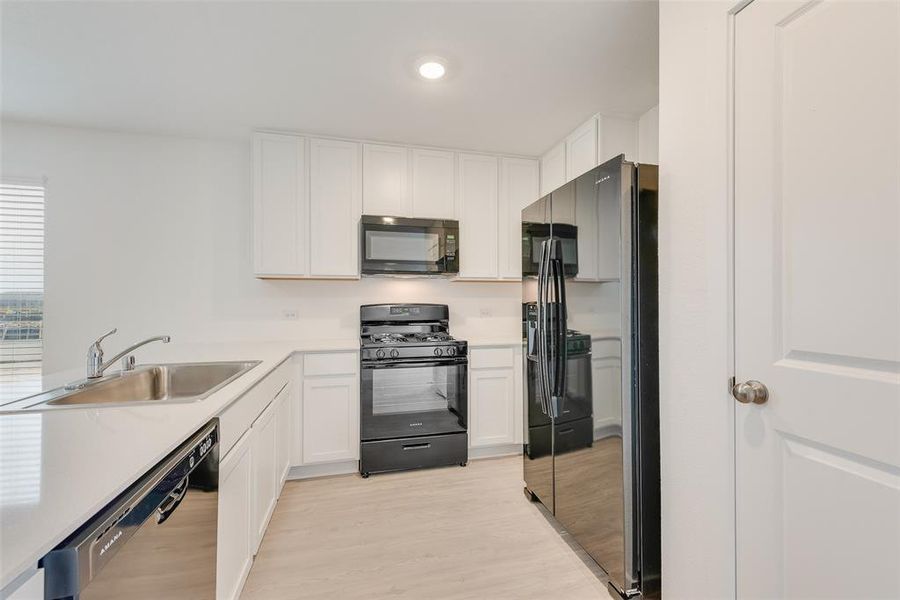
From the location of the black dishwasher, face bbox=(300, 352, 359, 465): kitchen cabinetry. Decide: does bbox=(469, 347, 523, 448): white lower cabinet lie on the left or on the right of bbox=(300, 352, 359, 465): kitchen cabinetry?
right

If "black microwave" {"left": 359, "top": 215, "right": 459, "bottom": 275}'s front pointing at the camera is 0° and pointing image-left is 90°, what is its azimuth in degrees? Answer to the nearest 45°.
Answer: approximately 0°

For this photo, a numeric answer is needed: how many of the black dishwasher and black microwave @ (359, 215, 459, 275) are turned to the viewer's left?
0

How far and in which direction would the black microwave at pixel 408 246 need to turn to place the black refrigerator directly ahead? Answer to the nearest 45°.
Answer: approximately 45° to its left

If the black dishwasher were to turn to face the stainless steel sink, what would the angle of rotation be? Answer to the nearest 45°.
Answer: approximately 135° to its left

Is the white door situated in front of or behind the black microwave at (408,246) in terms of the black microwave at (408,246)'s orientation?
in front

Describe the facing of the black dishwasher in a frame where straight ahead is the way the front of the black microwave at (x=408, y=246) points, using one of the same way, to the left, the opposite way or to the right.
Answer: to the left

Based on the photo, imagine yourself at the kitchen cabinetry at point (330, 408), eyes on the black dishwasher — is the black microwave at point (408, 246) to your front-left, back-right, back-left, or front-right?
back-left

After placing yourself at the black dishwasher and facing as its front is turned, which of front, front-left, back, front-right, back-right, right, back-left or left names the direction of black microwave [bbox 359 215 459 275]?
left

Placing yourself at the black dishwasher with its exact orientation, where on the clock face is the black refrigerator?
The black refrigerator is roughly at 11 o'clock from the black dishwasher.

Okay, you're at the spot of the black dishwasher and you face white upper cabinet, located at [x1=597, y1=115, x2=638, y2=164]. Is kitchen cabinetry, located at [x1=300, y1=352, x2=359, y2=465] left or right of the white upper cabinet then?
left

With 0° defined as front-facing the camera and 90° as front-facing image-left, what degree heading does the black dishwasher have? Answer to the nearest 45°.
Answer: approximately 315°
